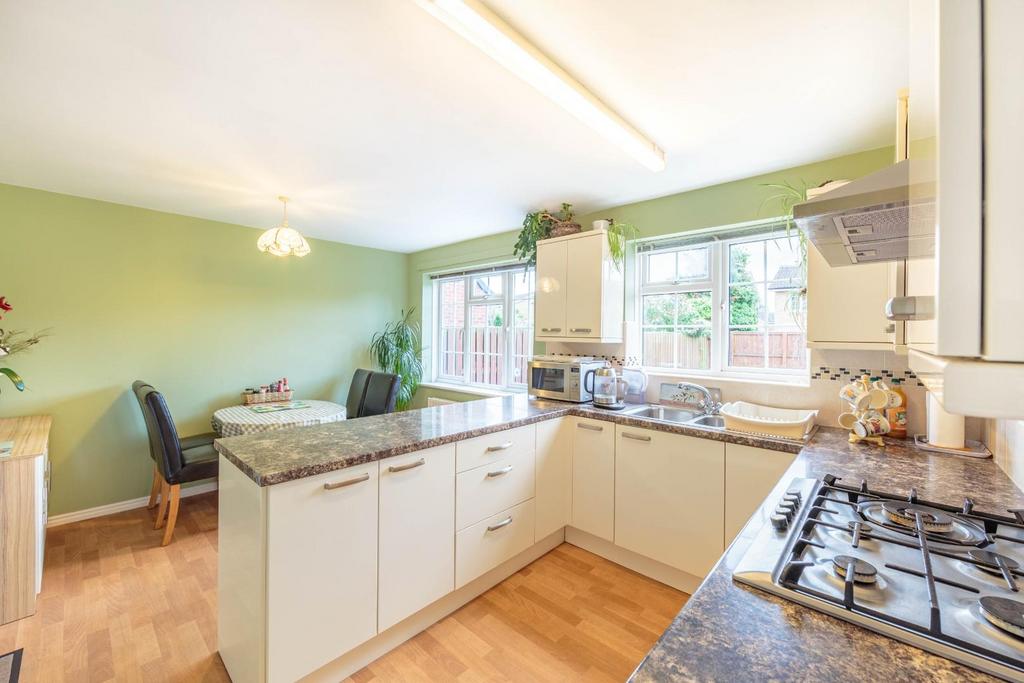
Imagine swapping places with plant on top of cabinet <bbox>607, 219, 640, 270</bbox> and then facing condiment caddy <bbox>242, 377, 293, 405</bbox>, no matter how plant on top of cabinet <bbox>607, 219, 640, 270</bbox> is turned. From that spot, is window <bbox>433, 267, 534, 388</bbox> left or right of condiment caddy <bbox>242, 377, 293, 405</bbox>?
right

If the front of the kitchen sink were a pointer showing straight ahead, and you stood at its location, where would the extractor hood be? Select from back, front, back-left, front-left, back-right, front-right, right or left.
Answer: front-left

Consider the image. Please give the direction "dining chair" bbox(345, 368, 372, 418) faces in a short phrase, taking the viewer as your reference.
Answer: facing the viewer and to the left of the viewer

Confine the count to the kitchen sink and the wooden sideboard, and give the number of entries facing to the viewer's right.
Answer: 1

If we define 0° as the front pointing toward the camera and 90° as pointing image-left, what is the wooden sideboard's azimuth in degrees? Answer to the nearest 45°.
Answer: approximately 270°

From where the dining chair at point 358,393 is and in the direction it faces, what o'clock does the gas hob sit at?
The gas hob is roughly at 10 o'clock from the dining chair.

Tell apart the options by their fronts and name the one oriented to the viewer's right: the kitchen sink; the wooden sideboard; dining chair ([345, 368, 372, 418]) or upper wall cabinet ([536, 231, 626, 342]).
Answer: the wooden sideboard

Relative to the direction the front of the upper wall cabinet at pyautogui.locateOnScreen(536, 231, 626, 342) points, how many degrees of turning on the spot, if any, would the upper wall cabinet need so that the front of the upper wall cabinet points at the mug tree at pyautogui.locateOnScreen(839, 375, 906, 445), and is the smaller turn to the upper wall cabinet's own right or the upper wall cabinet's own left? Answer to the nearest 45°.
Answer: approximately 90° to the upper wall cabinet's own left
